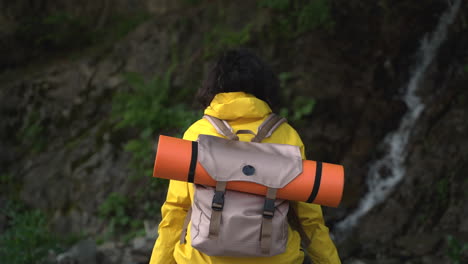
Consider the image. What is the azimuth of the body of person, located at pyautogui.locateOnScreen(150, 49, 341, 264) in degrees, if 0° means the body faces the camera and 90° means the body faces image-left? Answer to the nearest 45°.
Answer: approximately 180°
